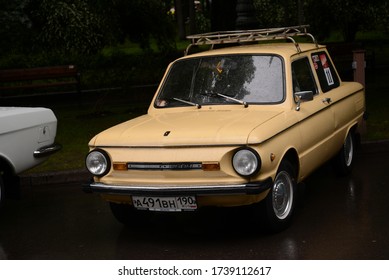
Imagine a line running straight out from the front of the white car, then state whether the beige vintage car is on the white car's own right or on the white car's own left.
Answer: on the white car's own left

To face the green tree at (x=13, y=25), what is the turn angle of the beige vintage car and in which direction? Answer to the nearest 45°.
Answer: approximately 90° to its right

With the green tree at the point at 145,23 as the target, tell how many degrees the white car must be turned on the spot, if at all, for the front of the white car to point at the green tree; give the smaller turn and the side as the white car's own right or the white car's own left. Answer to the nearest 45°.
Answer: approximately 135° to the white car's own right

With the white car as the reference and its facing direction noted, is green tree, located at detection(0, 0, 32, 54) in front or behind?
behind

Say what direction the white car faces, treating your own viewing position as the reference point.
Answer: facing the viewer and to the left of the viewer

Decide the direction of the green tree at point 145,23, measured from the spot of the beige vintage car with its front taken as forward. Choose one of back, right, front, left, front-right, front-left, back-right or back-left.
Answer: back-right

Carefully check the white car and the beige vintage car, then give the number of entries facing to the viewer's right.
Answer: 0

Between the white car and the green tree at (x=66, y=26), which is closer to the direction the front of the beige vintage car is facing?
the white car

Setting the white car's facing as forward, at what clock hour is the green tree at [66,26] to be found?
The green tree is roughly at 5 o'clock from the white car.

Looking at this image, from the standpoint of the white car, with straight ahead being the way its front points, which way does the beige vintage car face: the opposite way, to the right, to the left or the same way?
the same way
